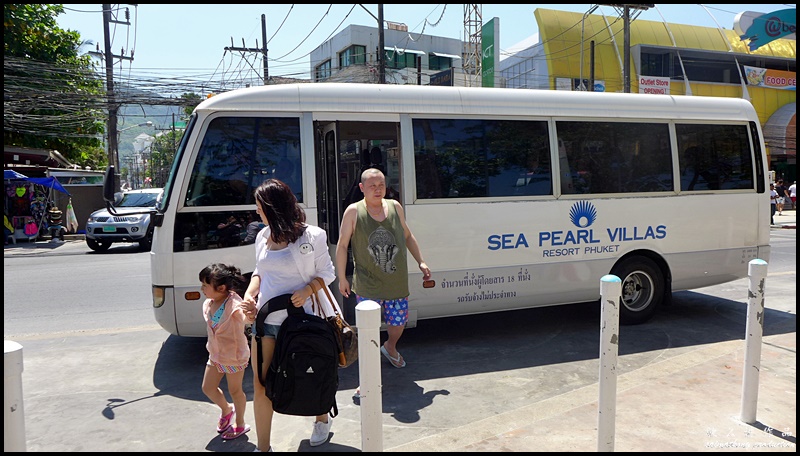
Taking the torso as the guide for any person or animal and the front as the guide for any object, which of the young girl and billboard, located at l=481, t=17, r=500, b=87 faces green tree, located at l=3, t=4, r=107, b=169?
the billboard

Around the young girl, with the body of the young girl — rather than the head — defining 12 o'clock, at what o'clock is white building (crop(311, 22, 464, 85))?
The white building is roughly at 5 o'clock from the young girl.

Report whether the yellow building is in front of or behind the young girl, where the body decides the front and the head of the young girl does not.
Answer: behind

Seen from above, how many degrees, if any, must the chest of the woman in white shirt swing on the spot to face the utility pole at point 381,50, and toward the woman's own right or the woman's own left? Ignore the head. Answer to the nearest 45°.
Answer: approximately 135° to the woman's own right

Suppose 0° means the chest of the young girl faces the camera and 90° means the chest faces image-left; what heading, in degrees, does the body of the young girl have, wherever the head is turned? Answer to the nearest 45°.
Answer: approximately 45°

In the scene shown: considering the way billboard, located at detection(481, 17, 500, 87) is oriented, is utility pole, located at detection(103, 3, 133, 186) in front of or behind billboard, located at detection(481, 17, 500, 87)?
in front

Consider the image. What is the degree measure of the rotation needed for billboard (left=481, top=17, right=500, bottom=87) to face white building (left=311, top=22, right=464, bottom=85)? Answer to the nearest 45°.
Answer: approximately 90° to its right

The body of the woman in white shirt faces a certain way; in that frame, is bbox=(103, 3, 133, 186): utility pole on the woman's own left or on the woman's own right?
on the woman's own right

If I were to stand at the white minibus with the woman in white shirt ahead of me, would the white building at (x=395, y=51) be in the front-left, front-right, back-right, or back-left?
back-right

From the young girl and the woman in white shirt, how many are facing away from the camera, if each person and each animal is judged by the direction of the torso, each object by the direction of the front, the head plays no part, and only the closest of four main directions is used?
0

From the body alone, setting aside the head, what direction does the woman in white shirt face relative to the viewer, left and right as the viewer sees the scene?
facing the viewer and to the left of the viewer

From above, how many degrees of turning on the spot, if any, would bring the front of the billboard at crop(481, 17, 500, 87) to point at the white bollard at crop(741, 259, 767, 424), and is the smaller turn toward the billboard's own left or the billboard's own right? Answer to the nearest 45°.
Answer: approximately 45° to the billboard's own left

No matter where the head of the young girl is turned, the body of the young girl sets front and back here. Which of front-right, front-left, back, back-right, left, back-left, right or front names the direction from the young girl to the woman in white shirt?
left
